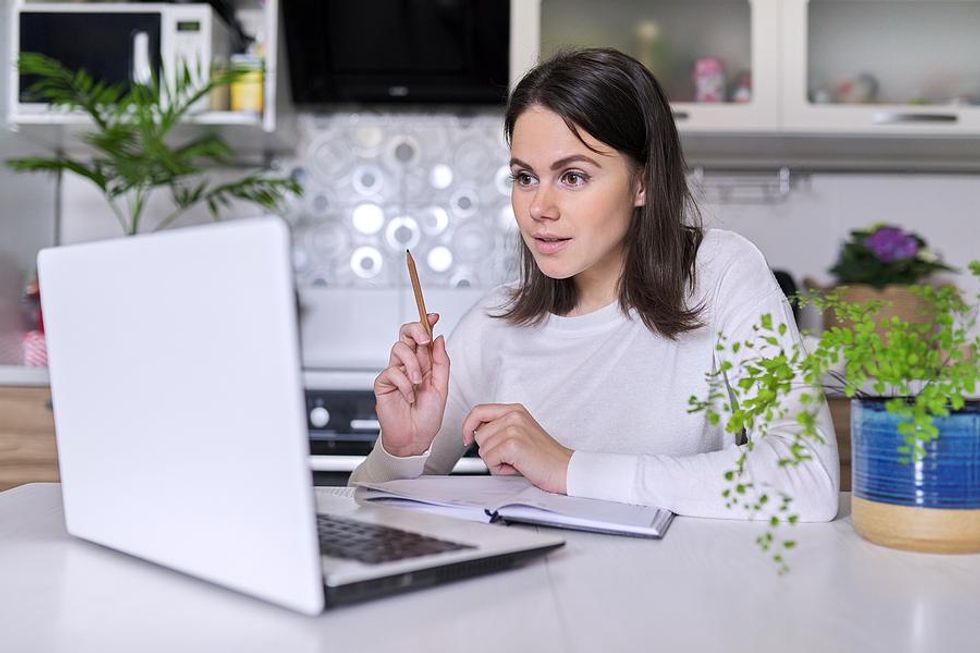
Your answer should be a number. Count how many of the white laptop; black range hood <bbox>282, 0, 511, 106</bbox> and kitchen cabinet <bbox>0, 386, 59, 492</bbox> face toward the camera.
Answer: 2

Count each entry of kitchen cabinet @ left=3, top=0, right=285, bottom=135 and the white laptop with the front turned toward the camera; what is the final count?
1

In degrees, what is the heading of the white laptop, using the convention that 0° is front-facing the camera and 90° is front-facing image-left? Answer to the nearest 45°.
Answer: approximately 225°

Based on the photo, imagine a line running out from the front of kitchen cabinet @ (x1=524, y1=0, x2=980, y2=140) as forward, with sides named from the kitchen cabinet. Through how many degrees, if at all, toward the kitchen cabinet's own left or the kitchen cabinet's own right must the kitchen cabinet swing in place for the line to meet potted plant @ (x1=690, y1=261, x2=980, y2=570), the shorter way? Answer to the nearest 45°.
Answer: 0° — it already faces it

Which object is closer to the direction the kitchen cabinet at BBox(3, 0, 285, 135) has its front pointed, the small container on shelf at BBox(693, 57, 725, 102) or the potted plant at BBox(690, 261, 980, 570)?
the potted plant
